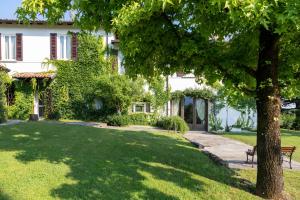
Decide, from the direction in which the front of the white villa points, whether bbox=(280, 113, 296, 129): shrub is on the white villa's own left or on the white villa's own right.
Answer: on the white villa's own left

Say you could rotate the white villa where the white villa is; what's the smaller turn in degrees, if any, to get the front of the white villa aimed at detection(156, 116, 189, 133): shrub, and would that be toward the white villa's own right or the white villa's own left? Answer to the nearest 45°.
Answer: approximately 45° to the white villa's own left

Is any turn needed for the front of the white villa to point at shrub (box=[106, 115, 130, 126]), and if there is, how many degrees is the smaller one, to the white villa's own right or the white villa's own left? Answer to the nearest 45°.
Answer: approximately 45° to the white villa's own left

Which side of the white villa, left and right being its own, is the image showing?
front
